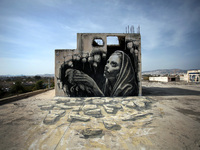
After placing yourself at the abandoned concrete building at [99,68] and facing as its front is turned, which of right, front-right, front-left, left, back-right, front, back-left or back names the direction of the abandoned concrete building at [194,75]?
back-left

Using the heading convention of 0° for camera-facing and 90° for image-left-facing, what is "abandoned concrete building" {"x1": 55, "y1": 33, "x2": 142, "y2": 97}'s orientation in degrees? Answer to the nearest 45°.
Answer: approximately 0°
